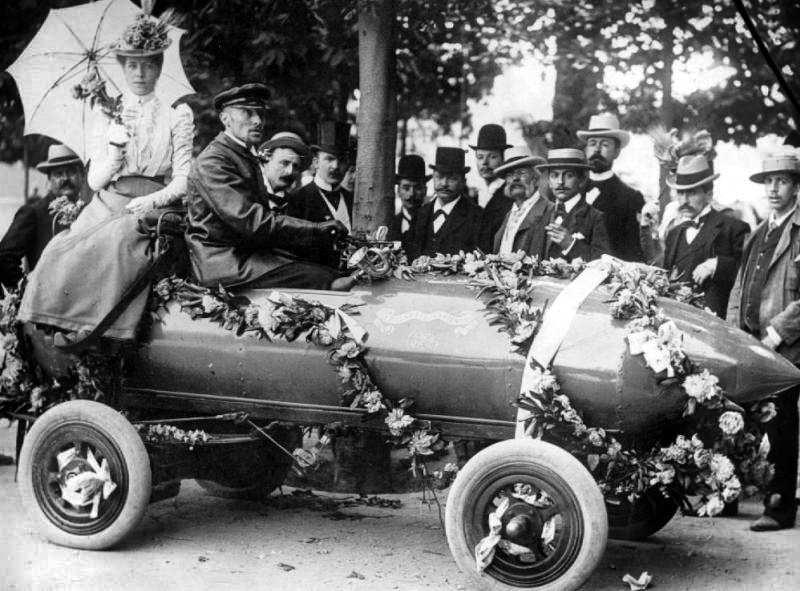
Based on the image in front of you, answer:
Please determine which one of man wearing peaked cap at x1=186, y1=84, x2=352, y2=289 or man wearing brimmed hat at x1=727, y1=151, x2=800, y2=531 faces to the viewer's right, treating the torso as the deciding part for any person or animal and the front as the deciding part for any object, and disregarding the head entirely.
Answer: man wearing peaked cap at x1=186, y1=84, x2=352, y2=289

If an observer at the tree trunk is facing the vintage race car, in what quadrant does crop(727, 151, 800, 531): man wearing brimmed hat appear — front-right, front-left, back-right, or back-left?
front-left

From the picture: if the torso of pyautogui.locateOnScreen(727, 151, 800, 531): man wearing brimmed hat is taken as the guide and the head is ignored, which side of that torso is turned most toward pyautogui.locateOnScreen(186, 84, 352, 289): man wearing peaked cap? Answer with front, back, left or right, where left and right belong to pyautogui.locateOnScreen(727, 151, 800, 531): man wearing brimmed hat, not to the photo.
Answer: front

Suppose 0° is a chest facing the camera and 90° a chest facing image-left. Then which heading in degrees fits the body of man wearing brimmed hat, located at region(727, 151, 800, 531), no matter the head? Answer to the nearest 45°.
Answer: approximately 45°

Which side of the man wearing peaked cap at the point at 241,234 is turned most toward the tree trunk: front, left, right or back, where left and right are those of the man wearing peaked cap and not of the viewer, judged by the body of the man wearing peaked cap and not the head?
left

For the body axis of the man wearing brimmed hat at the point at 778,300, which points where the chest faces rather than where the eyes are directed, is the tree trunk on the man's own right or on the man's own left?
on the man's own right

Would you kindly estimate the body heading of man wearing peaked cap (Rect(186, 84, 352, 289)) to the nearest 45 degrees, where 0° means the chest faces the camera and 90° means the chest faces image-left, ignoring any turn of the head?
approximately 270°

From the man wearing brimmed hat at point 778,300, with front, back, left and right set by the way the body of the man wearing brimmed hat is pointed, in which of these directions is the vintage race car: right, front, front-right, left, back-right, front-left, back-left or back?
front

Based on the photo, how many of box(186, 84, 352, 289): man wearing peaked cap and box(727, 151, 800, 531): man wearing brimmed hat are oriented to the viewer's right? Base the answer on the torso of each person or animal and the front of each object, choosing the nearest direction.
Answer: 1

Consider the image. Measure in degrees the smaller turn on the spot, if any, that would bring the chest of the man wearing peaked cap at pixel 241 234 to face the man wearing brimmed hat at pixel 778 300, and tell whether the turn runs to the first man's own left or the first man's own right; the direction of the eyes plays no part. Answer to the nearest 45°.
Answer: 0° — they already face them
